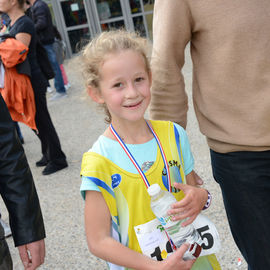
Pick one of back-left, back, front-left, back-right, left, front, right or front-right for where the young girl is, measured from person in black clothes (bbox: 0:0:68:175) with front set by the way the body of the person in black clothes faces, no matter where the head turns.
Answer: left

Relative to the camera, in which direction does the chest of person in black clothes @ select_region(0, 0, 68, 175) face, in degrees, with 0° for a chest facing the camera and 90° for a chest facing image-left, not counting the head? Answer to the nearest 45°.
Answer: approximately 90°

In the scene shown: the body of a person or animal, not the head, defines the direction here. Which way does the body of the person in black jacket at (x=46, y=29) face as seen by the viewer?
to the viewer's left

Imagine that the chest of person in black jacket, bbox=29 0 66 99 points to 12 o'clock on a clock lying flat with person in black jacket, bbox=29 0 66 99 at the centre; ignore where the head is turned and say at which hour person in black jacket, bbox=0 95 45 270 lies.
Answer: person in black jacket, bbox=0 95 45 270 is roughly at 9 o'clock from person in black jacket, bbox=29 0 66 99.

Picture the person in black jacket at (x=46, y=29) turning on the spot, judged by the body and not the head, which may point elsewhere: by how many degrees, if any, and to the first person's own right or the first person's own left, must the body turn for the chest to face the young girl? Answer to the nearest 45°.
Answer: approximately 90° to the first person's own left

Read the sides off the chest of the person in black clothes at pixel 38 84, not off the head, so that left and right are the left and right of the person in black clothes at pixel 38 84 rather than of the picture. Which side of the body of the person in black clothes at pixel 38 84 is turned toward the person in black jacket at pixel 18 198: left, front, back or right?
left

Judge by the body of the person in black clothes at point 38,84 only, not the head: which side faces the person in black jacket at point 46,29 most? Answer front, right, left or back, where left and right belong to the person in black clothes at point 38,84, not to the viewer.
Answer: right

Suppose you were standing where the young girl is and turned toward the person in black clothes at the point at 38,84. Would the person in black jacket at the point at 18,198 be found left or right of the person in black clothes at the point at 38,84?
left
